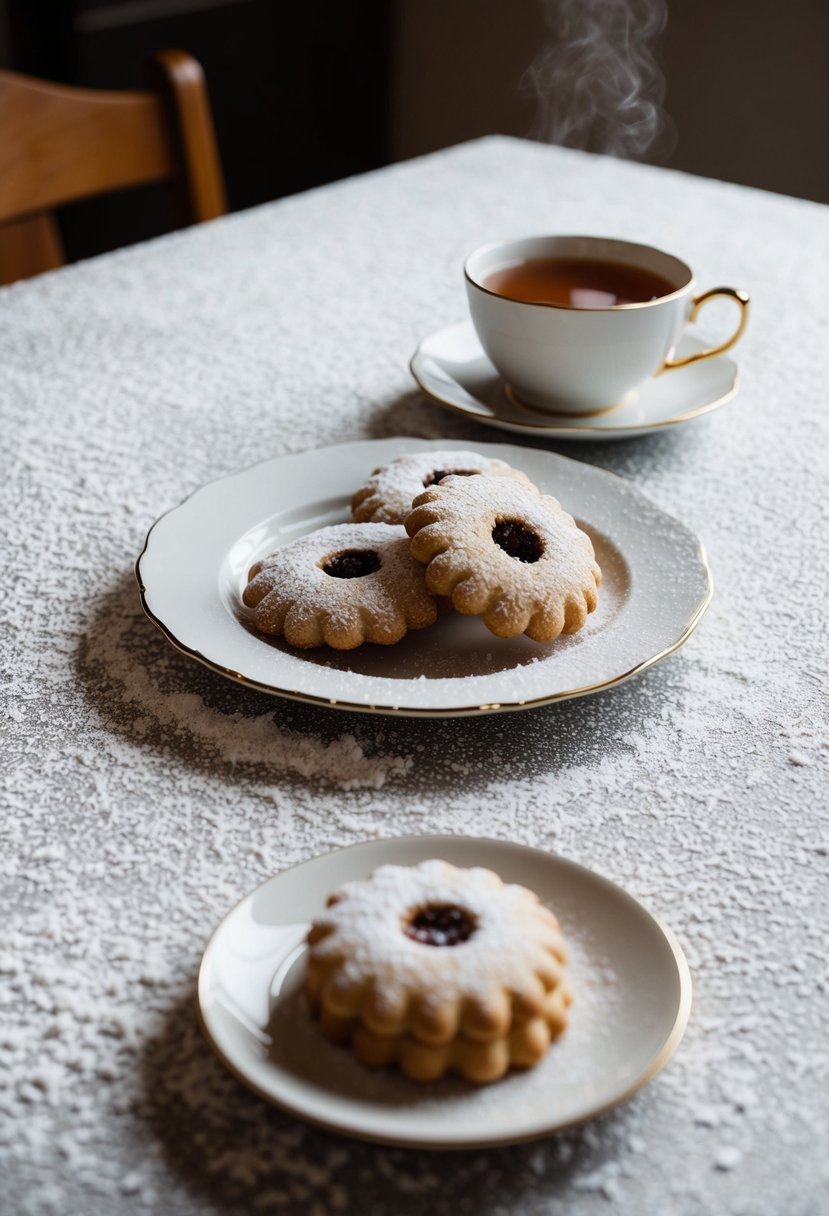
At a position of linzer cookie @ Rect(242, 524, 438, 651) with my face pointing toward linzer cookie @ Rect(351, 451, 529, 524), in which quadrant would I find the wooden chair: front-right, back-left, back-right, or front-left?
front-left

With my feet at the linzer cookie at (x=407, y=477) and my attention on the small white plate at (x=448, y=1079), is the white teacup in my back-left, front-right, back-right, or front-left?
back-left

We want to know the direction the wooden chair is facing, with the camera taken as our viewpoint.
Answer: facing the viewer and to the right of the viewer

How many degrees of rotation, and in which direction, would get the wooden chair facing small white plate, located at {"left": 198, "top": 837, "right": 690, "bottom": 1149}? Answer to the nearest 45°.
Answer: approximately 45° to its right

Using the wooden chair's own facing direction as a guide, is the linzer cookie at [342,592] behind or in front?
in front

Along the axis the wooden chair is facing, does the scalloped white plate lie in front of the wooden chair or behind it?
in front

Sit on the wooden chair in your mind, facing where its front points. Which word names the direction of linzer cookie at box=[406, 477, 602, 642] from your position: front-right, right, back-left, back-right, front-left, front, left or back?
front-right

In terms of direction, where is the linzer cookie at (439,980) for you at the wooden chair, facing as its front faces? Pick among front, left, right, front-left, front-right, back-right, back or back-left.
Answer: front-right

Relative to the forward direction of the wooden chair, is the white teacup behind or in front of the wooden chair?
in front
